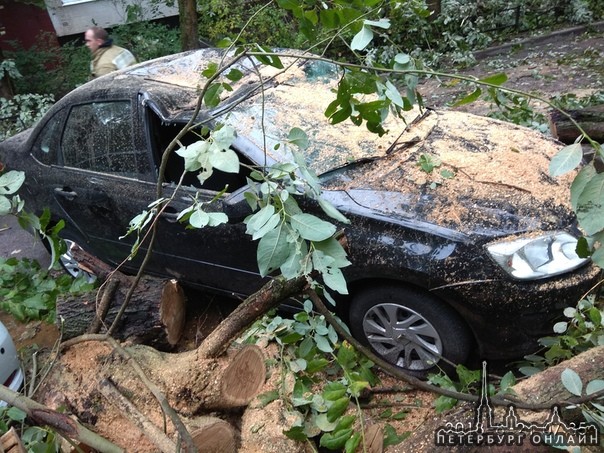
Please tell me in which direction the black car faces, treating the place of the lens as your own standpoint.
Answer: facing the viewer and to the right of the viewer

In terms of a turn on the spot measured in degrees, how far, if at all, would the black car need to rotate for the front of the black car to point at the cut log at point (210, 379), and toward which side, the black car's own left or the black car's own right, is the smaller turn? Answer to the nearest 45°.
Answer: approximately 90° to the black car's own right

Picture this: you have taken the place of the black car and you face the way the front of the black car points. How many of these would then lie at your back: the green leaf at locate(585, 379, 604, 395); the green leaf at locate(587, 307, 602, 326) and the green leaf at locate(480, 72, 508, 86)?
0

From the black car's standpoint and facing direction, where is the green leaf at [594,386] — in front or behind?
in front

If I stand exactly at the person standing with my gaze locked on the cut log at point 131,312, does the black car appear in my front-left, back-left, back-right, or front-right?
front-left

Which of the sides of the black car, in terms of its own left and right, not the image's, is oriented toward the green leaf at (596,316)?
front
